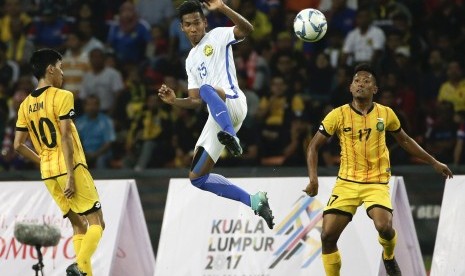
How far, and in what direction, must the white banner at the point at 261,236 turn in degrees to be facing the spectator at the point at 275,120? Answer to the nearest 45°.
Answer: approximately 180°

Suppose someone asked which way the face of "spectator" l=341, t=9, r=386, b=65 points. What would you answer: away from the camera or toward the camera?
toward the camera

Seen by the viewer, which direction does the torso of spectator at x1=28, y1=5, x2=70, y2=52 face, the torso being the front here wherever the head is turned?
toward the camera

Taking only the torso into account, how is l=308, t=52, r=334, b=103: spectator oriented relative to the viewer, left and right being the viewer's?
facing the viewer

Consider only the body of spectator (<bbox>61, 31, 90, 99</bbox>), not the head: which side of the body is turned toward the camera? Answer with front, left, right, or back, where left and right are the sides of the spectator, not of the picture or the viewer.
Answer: front

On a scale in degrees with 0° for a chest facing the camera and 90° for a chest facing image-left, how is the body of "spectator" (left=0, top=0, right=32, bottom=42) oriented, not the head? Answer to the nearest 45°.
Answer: approximately 0°

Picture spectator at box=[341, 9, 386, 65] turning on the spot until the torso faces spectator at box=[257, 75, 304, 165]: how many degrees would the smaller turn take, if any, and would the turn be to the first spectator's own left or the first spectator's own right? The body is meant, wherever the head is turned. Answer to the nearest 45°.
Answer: approximately 45° to the first spectator's own right

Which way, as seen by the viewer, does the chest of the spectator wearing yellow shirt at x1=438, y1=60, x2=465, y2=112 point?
toward the camera

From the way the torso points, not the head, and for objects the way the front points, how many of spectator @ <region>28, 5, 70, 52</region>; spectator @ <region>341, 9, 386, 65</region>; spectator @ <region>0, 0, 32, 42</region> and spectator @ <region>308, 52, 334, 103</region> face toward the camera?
4

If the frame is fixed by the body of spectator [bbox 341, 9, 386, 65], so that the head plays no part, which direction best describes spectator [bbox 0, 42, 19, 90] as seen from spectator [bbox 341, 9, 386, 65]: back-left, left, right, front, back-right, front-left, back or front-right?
right

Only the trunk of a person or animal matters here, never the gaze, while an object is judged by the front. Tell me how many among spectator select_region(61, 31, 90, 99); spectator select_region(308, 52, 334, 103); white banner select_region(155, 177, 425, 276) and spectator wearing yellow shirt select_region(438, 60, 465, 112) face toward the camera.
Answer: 4

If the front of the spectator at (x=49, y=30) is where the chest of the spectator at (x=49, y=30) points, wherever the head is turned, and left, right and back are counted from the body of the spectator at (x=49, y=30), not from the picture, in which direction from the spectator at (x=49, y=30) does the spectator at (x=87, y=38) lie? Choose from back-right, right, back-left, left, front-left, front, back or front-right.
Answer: front-left
